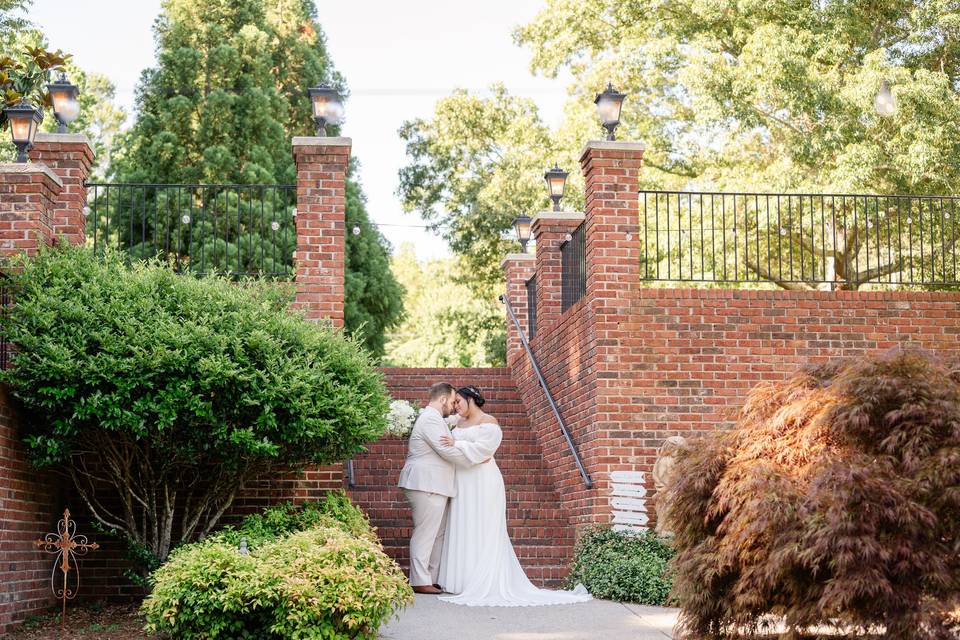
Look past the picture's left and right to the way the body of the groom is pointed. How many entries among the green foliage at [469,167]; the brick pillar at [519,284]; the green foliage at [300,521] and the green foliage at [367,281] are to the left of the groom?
3

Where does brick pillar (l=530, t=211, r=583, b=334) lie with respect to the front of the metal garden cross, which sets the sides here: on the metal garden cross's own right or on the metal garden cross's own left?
on the metal garden cross's own left

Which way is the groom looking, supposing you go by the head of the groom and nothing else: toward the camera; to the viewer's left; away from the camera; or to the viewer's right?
to the viewer's right

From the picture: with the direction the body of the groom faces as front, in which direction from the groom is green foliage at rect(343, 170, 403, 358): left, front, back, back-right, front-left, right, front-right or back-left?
left

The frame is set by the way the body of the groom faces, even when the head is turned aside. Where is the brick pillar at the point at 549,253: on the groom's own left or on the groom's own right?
on the groom's own left

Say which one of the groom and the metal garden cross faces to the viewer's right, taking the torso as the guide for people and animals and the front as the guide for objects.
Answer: the groom

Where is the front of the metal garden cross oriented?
toward the camera

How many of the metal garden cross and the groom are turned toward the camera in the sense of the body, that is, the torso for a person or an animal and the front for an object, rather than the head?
1

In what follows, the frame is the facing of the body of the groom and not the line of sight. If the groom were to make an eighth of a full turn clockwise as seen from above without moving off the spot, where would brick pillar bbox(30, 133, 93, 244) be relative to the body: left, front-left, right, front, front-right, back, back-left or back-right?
back-right

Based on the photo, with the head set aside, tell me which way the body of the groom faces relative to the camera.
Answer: to the viewer's right

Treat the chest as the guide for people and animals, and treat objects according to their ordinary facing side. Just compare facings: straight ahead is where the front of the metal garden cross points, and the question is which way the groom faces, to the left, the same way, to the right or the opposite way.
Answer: to the left

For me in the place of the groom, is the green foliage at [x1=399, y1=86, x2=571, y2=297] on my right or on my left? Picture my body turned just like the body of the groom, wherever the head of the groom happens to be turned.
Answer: on my left
